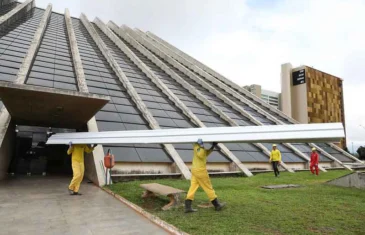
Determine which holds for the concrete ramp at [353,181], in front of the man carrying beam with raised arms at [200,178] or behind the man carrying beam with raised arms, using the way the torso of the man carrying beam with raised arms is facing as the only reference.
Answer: in front
